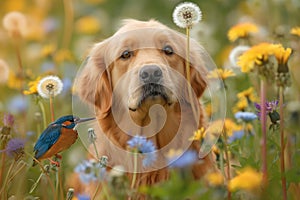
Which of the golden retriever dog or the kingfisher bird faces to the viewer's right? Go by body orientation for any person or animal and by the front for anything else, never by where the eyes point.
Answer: the kingfisher bird

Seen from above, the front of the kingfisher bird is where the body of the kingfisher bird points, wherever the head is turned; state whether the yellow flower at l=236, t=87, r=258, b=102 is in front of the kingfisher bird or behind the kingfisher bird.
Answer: in front

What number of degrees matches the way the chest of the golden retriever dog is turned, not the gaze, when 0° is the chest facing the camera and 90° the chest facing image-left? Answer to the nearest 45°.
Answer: approximately 0°

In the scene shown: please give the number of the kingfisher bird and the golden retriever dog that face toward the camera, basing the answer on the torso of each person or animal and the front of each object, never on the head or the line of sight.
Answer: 1

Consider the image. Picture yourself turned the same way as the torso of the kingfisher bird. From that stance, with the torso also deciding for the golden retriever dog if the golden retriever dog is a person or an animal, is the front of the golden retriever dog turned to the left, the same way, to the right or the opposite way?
to the right

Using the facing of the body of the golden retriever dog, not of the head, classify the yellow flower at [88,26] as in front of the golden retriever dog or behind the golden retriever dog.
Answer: behind

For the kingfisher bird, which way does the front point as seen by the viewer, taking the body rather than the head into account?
to the viewer's right

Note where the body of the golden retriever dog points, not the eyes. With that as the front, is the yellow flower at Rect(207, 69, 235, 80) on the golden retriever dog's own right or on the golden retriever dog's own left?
on the golden retriever dog's own left

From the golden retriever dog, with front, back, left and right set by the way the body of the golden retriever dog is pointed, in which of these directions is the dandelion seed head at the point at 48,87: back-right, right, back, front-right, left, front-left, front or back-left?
front-right

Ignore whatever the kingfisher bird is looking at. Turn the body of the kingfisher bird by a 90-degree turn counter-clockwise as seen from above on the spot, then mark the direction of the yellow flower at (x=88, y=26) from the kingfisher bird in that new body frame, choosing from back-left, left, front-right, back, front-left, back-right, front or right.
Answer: front

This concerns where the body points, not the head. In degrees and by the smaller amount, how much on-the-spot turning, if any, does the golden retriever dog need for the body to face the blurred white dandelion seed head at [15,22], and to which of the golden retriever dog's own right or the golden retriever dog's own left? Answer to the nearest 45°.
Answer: approximately 135° to the golden retriever dog's own right
